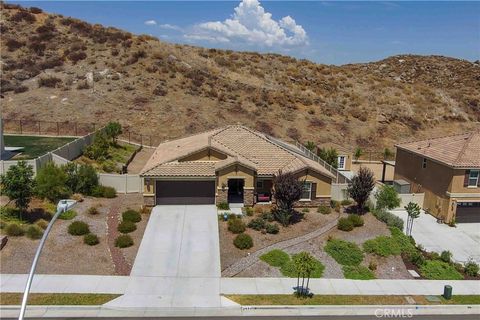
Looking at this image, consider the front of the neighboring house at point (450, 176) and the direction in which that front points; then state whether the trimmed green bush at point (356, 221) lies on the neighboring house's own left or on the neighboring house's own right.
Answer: on the neighboring house's own right

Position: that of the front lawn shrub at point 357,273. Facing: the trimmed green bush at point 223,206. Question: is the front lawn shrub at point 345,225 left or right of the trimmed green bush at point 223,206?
right

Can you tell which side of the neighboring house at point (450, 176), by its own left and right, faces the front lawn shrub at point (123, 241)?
right

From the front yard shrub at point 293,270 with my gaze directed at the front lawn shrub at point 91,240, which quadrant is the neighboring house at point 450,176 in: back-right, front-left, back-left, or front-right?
back-right

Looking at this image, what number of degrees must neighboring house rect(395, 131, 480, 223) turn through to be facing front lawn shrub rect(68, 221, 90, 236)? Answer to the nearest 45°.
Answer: approximately 90° to its right

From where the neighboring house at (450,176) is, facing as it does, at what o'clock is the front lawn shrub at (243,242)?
The front lawn shrub is roughly at 3 o'clock from the neighboring house.

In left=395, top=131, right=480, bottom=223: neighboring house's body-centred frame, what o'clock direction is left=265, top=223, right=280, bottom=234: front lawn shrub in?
The front lawn shrub is roughly at 3 o'clock from the neighboring house.

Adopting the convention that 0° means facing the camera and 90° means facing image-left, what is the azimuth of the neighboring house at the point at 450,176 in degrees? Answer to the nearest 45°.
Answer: approximately 315°

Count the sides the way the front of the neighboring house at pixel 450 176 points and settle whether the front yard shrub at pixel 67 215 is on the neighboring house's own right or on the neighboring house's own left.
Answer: on the neighboring house's own right

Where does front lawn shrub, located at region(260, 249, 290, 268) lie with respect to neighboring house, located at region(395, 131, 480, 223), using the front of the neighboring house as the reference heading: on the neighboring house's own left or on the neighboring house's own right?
on the neighboring house's own right

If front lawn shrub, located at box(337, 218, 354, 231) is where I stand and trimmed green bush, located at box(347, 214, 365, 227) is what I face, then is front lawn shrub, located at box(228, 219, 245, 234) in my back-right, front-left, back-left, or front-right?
back-left

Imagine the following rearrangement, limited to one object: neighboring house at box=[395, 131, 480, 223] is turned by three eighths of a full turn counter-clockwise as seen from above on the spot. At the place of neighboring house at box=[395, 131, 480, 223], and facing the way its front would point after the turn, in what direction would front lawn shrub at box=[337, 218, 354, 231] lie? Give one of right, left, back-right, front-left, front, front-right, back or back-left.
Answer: back-left

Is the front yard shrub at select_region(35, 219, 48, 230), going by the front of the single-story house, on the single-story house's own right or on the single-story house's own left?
on the single-story house's own right
